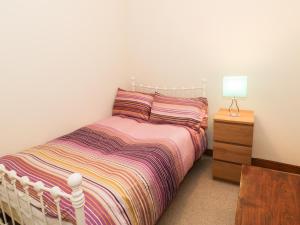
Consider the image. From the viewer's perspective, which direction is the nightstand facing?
toward the camera

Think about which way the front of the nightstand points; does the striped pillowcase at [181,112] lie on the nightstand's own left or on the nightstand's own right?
on the nightstand's own right

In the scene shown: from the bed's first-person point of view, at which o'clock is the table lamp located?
The table lamp is roughly at 7 o'clock from the bed.

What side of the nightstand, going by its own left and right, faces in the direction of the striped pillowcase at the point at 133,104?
right

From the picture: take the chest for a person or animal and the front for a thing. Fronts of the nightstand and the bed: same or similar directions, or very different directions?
same or similar directions

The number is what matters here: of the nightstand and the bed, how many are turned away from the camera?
0
